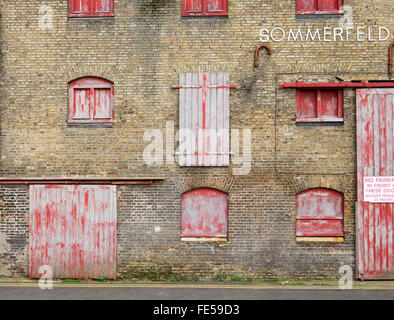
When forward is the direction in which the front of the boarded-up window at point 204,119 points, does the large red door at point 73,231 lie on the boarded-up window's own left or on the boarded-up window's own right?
on the boarded-up window's own right

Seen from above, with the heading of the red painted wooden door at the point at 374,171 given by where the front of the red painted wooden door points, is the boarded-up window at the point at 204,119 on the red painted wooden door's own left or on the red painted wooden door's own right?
on the red painted wooden door's own right

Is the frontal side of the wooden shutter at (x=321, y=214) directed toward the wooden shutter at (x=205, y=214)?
no

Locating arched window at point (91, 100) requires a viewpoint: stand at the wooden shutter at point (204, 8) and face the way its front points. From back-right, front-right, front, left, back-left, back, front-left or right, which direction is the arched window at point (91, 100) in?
right

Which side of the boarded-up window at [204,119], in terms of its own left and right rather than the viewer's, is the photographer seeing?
front

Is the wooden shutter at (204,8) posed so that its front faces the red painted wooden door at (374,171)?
no

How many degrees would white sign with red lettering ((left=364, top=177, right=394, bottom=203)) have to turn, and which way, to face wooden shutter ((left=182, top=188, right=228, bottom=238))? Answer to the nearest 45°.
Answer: approximately 90° to its right

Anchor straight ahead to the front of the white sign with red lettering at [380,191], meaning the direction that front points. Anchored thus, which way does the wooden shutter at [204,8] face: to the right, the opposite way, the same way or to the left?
the same way

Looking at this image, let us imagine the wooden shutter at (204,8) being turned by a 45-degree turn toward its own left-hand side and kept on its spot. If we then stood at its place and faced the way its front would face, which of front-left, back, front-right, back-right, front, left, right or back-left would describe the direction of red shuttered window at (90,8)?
back-right

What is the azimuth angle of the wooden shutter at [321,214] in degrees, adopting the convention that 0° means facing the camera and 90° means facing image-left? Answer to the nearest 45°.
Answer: approximately 0°

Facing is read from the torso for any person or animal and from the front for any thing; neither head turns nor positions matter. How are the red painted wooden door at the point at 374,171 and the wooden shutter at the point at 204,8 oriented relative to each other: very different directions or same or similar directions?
same or similar directions

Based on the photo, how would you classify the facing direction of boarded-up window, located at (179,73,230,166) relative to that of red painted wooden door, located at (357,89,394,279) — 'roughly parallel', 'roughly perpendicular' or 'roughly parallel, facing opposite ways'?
roughly parallel

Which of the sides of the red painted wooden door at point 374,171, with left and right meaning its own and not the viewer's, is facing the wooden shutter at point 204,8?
right

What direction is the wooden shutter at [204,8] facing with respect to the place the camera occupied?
facing the viewer
